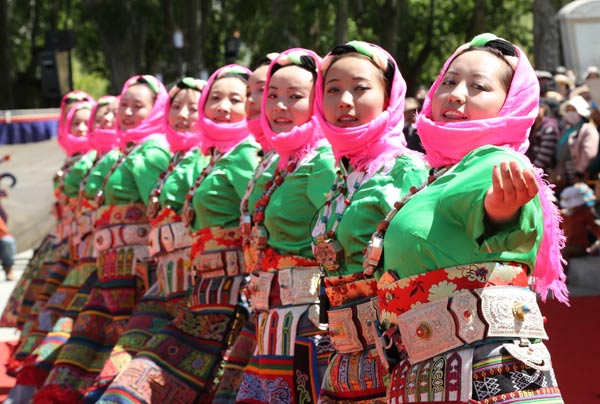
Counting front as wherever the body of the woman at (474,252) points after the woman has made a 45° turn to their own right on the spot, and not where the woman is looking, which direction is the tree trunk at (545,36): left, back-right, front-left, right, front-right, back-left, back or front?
right

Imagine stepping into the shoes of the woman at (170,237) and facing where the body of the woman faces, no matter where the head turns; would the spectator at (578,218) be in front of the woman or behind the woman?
behind

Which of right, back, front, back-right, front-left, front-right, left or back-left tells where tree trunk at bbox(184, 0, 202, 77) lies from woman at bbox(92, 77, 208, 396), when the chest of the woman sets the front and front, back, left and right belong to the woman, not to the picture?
back-right

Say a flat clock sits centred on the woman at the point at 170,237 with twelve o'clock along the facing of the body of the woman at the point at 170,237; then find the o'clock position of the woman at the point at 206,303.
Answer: the woman at the point at 206,303 is roughly at 10 o'clock from the woman at the point at 170,237.

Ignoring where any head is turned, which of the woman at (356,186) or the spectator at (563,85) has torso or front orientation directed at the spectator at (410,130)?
the spectator at (563,85)

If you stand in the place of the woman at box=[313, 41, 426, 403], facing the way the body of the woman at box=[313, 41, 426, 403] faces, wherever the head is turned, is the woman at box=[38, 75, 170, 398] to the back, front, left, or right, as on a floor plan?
right

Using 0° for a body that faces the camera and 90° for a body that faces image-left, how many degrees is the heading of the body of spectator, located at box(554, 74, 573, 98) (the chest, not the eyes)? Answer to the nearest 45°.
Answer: approximately 45°

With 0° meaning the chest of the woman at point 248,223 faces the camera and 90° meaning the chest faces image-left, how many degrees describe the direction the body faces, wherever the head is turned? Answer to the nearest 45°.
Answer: approximately 45°
